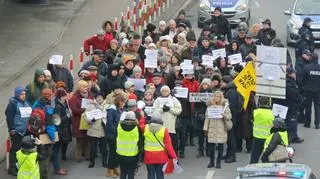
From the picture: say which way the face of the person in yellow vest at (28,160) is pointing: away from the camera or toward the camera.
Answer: away from the camera

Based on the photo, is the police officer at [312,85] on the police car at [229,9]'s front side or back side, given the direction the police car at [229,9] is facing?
on the front side

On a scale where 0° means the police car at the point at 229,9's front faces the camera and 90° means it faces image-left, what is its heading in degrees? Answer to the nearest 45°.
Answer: approximately 0°

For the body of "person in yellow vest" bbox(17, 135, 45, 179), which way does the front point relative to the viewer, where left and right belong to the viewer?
facing away from the viewer and to the right of the viewer

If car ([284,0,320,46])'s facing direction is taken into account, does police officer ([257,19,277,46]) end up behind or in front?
in front

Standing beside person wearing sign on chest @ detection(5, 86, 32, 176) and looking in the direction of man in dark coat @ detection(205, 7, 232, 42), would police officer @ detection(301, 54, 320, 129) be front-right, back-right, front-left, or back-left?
front-right

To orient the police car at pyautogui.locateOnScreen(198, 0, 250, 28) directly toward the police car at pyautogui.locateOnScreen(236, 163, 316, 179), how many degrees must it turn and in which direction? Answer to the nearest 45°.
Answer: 0° — it already faces it

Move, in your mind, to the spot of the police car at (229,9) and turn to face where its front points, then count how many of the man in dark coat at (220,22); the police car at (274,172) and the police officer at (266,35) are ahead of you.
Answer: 3

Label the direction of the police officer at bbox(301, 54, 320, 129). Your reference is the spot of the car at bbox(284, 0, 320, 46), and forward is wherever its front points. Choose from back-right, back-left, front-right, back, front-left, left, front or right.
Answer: front

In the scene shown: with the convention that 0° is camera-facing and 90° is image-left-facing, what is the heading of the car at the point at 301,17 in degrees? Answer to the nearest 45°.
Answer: approximately 0°
